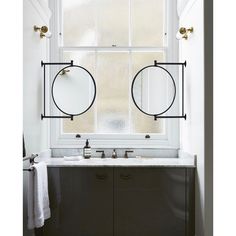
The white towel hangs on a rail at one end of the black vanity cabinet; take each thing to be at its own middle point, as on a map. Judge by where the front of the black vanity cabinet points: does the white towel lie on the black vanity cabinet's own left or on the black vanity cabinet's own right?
on the black vanity cabinet's own right

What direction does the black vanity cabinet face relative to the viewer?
toward the camera
